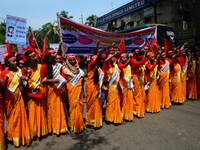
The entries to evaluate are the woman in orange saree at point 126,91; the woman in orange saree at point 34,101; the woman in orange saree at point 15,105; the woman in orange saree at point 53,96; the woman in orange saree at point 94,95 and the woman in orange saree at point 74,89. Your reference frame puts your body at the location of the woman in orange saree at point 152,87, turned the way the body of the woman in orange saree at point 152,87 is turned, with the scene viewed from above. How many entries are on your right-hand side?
6

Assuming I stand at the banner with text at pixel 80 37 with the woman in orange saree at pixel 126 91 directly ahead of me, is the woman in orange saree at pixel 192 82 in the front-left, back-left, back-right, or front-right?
front-left

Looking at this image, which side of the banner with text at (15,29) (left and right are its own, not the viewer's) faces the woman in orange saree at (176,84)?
left

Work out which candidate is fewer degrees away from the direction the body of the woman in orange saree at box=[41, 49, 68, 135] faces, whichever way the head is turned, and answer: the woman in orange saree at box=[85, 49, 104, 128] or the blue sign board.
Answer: the woman in orange saree

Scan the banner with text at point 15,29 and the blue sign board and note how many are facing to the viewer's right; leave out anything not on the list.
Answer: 0

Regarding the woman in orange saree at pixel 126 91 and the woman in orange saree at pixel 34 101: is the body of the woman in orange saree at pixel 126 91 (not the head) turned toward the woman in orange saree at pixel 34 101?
no

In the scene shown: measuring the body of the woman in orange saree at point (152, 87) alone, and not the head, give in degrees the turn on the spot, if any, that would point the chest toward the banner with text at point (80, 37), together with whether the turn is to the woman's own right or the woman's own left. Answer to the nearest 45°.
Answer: approximately 135° to the woman's own right

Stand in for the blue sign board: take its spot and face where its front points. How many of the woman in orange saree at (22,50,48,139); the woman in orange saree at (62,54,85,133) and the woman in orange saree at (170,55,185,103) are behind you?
0

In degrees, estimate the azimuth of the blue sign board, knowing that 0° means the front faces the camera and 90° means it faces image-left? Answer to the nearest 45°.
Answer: approximately 45°

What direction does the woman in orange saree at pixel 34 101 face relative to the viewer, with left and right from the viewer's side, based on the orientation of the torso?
facing the viewer and to the right of the viewer

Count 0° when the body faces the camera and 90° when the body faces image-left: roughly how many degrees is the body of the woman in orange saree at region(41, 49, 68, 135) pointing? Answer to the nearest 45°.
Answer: approximately 315°
